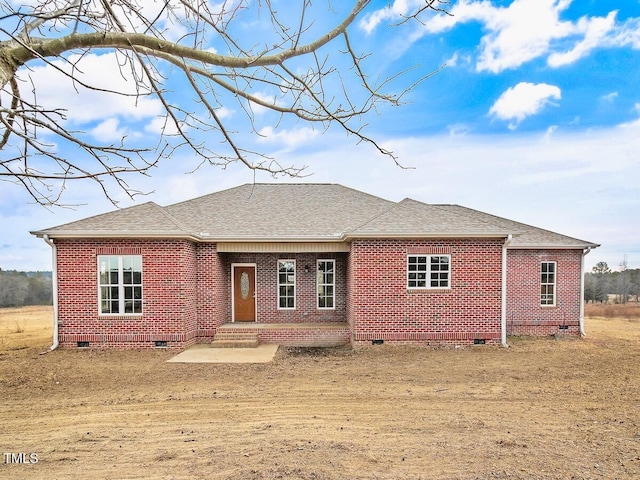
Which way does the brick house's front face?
toward the camera
